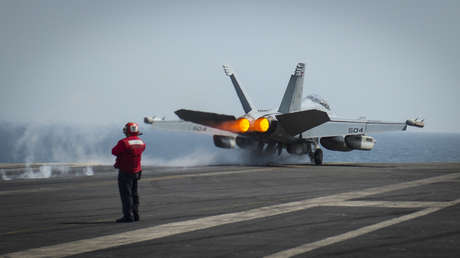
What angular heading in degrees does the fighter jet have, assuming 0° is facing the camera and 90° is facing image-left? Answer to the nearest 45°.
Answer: approximately 180°
